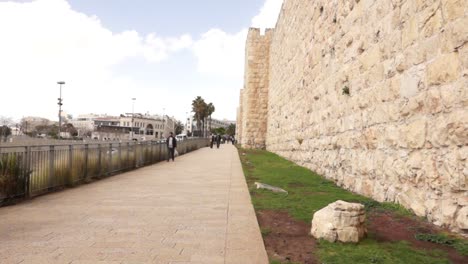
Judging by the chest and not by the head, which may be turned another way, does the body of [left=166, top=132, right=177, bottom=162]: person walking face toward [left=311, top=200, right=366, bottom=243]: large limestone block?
yes

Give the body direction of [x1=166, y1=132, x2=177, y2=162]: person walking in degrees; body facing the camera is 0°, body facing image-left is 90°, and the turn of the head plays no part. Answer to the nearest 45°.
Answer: approximately 0°

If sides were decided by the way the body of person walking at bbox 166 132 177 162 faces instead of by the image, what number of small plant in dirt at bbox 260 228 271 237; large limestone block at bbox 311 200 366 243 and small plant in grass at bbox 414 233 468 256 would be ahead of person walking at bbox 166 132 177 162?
3

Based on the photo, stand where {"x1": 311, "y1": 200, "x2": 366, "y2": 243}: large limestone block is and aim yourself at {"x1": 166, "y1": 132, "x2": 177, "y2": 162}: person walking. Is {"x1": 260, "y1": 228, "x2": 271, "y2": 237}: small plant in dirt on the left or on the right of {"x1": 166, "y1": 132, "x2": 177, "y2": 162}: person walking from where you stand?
left

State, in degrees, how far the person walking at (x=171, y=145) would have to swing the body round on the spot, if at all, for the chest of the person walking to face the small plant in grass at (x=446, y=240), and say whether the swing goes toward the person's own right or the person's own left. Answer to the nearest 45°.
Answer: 0° — they already face it

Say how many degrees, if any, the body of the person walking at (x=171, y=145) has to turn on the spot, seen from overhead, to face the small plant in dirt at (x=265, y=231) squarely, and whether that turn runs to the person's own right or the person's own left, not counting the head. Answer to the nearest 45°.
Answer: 0° — they already face it
